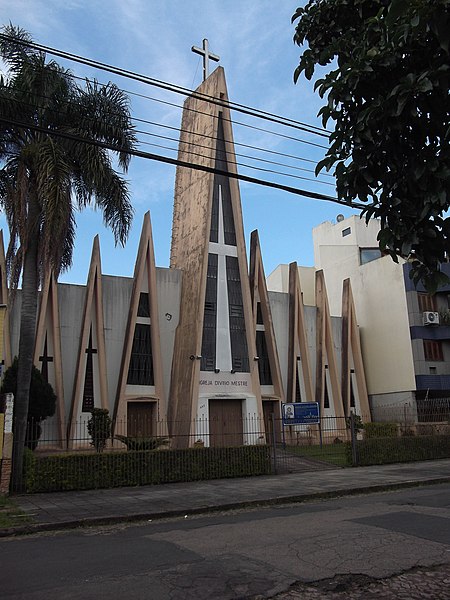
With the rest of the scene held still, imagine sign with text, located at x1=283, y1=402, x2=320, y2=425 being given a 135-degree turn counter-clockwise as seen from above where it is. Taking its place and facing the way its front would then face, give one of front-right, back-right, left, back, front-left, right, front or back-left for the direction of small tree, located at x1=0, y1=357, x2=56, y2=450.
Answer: back-left

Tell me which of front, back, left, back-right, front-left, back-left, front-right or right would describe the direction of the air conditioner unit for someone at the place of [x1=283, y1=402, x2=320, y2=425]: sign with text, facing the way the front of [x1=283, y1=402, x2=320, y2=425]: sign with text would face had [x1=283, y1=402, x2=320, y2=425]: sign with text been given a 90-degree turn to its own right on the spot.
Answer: back-right

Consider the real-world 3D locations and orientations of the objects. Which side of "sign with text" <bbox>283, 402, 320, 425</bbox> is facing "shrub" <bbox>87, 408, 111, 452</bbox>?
right

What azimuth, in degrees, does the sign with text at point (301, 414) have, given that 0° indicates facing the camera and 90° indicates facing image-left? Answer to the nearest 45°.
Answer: approximately 0°

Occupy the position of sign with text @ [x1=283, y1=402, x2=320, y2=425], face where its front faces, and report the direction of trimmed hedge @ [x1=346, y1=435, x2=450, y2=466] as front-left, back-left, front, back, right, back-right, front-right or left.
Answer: left
